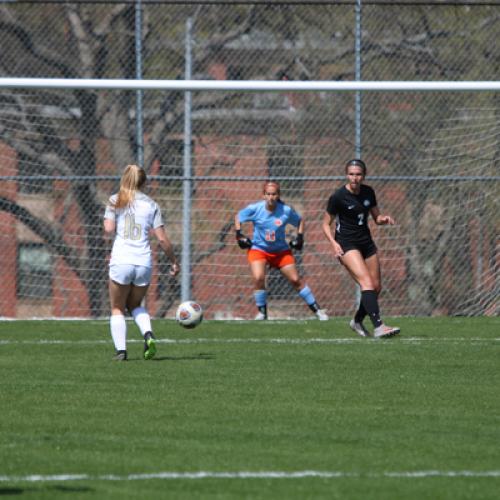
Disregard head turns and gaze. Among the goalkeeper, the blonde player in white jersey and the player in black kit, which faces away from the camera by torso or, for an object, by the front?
the blonde player in white jersey

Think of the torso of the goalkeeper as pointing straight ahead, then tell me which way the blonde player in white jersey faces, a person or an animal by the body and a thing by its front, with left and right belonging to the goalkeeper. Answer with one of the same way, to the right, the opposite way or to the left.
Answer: the opposite way

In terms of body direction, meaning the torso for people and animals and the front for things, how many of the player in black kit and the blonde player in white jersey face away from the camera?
1

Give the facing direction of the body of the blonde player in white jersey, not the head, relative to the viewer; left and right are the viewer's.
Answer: facing away from the viewer

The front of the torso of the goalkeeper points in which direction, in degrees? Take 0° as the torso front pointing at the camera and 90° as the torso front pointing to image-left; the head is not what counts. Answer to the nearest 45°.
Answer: approximately 0°

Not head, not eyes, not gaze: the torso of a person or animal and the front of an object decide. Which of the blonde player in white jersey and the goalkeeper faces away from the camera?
the blonde player in white jersey

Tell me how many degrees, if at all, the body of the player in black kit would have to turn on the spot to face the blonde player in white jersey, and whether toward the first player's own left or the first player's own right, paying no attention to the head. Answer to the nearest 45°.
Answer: approximately 90° to the first player's own right

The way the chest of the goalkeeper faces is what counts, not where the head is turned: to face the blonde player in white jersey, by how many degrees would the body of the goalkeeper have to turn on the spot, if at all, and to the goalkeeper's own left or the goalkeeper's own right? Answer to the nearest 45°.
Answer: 0° — they already face them

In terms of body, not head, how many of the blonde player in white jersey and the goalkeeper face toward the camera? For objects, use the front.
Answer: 1

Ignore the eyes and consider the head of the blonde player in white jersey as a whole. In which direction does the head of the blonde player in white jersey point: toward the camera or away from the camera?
away from the camera
